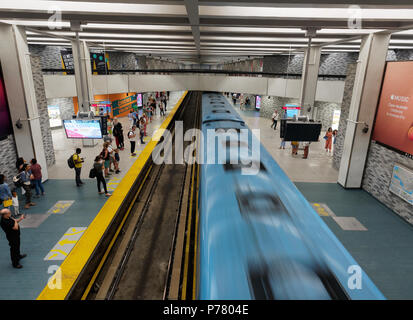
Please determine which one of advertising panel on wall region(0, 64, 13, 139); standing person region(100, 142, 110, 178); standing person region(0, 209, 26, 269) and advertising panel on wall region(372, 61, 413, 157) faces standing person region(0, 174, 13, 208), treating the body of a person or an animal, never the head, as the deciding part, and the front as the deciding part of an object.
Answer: advertising panel on wall region(372, 61, 413, 157)

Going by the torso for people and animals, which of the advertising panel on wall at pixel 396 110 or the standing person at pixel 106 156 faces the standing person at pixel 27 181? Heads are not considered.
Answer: the advertising panel on wall

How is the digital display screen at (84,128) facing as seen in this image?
toward the camera

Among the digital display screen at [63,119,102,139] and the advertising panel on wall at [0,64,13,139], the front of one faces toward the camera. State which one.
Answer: the digital display screen

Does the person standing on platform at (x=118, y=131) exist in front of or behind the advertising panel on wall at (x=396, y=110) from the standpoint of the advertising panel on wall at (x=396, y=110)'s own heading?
in front

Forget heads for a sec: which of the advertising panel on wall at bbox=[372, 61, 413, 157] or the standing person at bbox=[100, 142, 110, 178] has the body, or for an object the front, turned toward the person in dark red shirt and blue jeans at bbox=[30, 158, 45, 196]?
the advertising panel on wall

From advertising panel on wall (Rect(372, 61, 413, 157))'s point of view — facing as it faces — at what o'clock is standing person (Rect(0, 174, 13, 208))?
The standing person is roughly at 12 o'clock from the advertising panel on wall.

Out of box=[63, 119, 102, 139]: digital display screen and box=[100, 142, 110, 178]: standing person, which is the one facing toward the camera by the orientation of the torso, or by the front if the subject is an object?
the digital display screen
